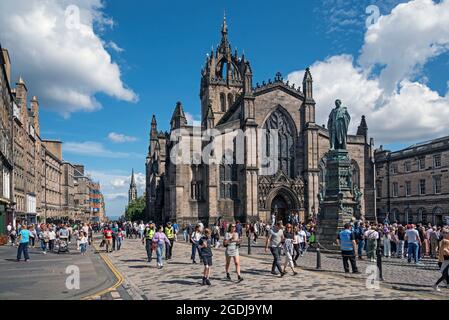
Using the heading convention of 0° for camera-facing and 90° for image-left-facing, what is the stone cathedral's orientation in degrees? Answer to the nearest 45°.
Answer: approximately 315°

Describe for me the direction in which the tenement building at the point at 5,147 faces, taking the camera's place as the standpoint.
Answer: facing to the right of the viewer

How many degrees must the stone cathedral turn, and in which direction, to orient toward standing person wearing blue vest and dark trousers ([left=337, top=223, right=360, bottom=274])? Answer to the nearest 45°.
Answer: approximately 45° to its right
